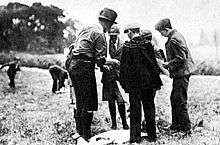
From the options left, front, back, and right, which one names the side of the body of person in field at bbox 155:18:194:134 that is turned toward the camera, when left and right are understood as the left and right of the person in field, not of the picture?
left

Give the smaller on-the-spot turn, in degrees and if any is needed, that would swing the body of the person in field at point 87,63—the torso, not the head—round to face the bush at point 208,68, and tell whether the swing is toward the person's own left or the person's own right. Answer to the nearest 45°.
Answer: approximately 45° to the person's own left

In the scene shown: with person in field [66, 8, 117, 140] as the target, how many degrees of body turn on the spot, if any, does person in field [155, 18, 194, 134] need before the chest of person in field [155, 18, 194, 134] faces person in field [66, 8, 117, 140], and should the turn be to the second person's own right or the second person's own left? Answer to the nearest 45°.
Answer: approximately 45° to the second person's own left

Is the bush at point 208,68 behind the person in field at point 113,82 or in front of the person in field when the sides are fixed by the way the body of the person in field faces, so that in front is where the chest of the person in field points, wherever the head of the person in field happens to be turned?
behind

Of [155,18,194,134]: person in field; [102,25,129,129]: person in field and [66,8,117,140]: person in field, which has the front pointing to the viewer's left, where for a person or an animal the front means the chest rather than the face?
[155,18,194,134]: person in field

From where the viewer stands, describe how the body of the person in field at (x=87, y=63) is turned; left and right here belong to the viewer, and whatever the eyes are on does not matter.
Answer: facing to the right of the viewer

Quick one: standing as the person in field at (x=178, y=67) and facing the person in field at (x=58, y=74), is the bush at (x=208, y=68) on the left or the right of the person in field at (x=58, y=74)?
right

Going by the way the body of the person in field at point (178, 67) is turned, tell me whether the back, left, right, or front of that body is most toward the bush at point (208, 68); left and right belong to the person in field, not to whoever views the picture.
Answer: right

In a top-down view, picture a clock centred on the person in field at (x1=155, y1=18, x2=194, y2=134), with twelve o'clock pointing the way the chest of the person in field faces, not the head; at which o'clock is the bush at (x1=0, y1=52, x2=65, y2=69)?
The bush is roughly at 2 o'clock from the person in field.
